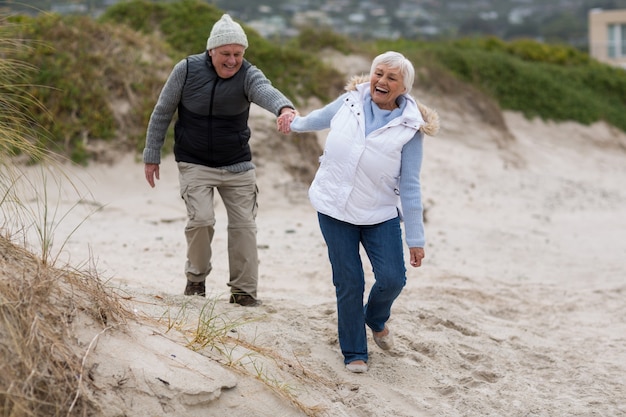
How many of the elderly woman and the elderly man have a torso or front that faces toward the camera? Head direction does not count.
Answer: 2

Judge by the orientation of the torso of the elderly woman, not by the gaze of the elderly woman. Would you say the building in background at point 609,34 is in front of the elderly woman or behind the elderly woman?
behind

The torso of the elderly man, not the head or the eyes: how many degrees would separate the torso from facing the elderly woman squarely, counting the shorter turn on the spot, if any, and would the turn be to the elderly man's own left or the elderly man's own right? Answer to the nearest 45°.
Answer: approximately 45° to the elderly man's own left

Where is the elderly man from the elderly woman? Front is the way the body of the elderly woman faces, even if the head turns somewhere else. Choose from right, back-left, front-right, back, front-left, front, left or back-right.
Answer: back-right

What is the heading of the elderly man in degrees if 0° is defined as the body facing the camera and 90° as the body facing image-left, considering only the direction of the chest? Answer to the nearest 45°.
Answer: approximately 0°

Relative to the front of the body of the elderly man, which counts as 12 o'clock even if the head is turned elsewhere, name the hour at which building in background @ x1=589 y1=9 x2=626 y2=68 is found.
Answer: The building in background is roughly at 7 o'clock from the elderly man.

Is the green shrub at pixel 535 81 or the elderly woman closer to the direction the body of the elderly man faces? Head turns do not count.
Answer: the elderly woman

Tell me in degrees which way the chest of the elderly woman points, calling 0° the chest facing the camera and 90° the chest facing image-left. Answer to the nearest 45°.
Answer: approximately 0°
